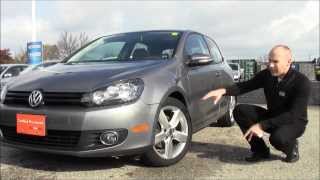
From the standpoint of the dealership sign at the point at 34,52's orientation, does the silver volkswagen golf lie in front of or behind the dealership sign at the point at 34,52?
in front

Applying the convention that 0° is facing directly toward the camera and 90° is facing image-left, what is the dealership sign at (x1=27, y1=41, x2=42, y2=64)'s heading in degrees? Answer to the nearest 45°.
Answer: approximately 0°

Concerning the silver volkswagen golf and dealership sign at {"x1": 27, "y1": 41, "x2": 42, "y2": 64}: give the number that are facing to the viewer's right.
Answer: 0

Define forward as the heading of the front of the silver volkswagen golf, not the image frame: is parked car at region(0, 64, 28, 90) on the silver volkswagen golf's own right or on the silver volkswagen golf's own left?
on the silver volkswagen golf's own right

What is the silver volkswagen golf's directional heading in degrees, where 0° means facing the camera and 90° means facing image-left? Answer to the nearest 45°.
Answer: approximately 45°

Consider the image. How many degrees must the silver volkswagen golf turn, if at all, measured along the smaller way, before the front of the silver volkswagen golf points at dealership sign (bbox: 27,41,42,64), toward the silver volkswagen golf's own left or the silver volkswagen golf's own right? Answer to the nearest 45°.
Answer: approximately 135° to the silver volkswagen golf's own right
